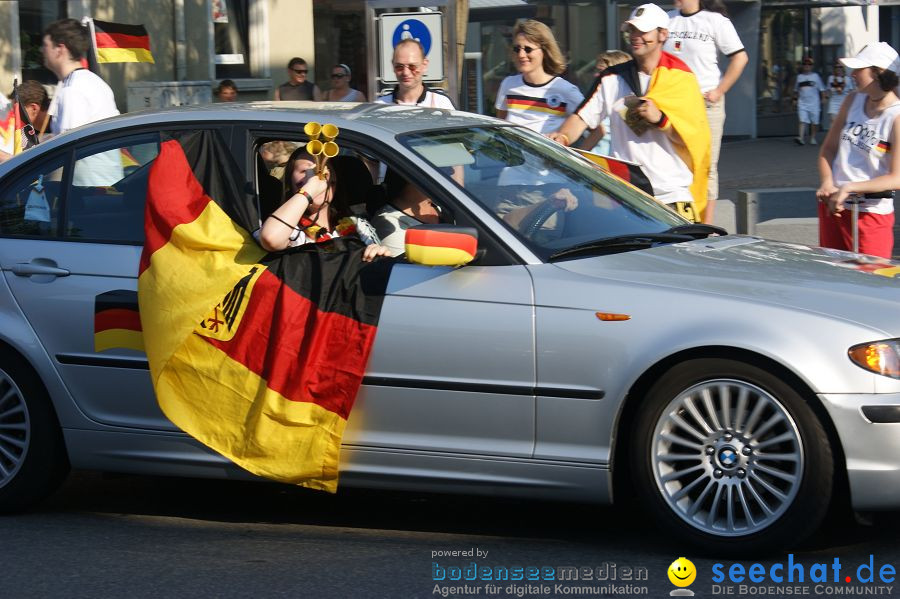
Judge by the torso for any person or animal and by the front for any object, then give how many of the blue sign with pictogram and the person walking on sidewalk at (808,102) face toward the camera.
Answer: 2

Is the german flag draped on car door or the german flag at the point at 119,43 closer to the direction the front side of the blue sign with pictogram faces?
the german flag draped on car door

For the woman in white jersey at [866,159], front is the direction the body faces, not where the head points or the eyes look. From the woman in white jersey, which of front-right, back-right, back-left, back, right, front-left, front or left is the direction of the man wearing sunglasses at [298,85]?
right

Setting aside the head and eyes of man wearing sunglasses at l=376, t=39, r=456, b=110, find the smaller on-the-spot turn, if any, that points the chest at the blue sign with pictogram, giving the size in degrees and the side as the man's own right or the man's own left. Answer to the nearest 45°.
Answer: approximately 180°

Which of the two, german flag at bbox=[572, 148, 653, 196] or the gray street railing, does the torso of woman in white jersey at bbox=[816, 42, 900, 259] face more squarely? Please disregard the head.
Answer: the german flag

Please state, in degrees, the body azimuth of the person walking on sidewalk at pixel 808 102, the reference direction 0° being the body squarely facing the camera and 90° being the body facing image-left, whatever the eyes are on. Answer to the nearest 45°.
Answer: approximately 0°

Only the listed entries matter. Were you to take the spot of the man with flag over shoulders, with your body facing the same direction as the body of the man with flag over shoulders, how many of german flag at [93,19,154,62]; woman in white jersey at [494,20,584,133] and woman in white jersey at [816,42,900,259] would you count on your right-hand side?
2

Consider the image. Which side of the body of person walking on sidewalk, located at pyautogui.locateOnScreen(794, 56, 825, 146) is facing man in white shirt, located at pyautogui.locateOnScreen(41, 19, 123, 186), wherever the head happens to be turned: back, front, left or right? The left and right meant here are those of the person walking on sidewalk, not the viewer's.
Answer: front

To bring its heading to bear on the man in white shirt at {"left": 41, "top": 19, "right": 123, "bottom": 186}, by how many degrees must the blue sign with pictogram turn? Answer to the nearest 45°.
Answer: approximately 45° to its right

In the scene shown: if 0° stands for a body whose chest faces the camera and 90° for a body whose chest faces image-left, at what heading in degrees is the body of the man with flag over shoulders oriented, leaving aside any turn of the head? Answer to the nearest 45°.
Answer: approximately 45°

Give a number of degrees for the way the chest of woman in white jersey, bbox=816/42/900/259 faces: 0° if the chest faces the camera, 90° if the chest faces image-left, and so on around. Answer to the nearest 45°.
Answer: approximately 45°
